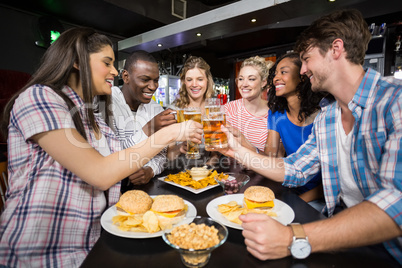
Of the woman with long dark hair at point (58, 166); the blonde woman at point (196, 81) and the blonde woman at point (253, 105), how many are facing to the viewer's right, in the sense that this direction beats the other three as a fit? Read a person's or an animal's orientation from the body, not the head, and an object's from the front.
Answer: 1

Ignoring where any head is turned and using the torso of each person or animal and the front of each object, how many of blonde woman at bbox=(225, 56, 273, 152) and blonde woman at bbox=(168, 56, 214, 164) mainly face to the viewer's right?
0

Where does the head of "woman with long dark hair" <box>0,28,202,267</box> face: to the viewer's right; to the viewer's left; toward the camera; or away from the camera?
to the viewer's right

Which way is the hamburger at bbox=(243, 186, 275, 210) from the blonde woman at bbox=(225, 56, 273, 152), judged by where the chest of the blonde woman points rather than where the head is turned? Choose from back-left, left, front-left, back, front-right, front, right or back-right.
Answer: front-left

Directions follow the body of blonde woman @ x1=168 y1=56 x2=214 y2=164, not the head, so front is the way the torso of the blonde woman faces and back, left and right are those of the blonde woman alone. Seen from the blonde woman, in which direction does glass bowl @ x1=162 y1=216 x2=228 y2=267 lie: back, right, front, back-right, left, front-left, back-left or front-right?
front

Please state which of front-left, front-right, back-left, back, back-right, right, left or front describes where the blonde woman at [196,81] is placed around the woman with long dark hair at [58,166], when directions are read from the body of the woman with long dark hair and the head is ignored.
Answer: front-left

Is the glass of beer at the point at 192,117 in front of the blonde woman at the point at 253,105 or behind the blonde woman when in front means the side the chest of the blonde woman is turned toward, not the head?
in front

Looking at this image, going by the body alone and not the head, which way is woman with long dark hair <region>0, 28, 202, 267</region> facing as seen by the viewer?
to the viewer's right

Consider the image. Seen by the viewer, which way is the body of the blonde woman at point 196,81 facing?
toward the camera

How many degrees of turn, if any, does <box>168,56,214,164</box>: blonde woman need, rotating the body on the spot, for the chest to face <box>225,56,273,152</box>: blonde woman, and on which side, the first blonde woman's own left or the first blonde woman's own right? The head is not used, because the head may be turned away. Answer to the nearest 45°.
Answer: approximately 90° to the first blonde woman's own left

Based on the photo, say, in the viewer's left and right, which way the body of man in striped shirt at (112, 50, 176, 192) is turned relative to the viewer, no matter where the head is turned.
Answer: facing the viewer and to the right of the viewer
